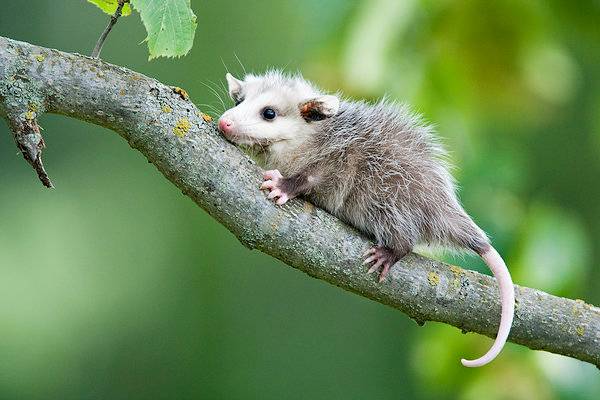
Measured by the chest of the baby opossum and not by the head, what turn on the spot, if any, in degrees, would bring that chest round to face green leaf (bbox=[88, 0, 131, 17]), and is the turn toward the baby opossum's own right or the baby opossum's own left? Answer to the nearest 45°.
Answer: approximately 45° to the baby opossum's own left

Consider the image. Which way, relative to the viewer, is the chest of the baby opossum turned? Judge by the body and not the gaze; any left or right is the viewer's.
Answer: facing to the left of the viewer
